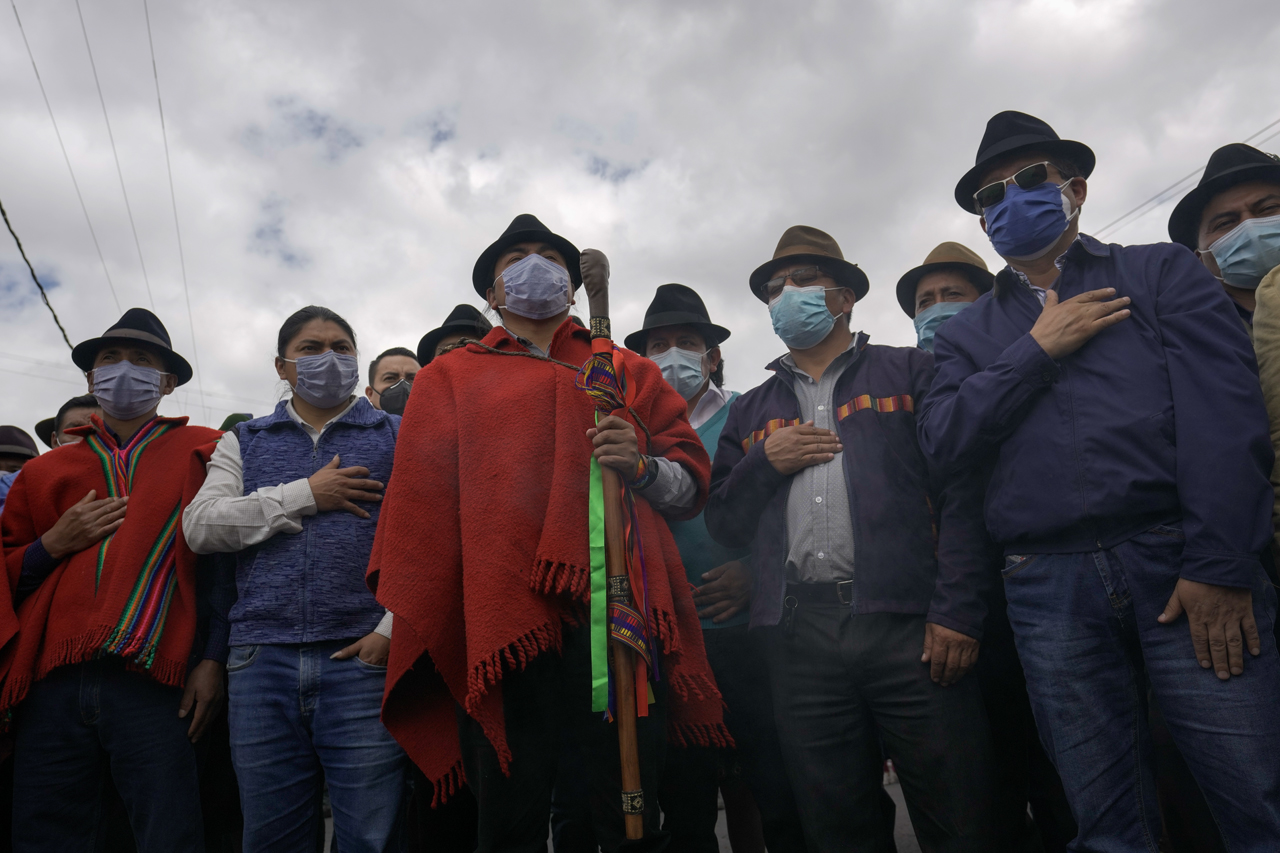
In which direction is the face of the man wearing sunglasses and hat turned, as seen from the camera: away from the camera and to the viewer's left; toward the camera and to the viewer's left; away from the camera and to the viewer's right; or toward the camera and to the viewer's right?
toward the camera and to the viewer's left

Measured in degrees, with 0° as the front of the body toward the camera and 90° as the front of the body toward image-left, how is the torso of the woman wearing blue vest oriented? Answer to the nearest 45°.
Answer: approximately 0°

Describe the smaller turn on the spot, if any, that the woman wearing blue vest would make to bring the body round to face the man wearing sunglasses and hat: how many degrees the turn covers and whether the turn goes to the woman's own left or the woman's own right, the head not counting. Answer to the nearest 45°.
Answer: approximately 45° to the woman's own left
